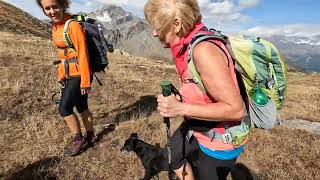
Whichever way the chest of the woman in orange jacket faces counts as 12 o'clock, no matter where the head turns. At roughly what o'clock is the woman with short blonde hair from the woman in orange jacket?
The woman with short blonde hair is roughly at 10 o'clock from the woman in orange jacket.

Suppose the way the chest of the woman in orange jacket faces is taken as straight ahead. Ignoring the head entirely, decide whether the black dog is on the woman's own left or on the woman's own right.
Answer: on the woman's own left

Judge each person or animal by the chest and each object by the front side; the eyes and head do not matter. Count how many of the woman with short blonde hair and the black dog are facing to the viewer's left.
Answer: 2

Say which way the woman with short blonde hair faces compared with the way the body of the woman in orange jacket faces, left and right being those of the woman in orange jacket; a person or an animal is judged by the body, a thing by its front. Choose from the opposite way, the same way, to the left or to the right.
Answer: to the right

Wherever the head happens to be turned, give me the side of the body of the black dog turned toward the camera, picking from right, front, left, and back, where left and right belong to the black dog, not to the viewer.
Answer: left

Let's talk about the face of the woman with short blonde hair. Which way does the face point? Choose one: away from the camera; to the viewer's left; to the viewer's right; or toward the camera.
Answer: to the viewer's left

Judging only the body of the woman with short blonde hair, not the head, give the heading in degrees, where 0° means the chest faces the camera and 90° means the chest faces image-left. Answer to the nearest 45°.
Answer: approximately 90°
